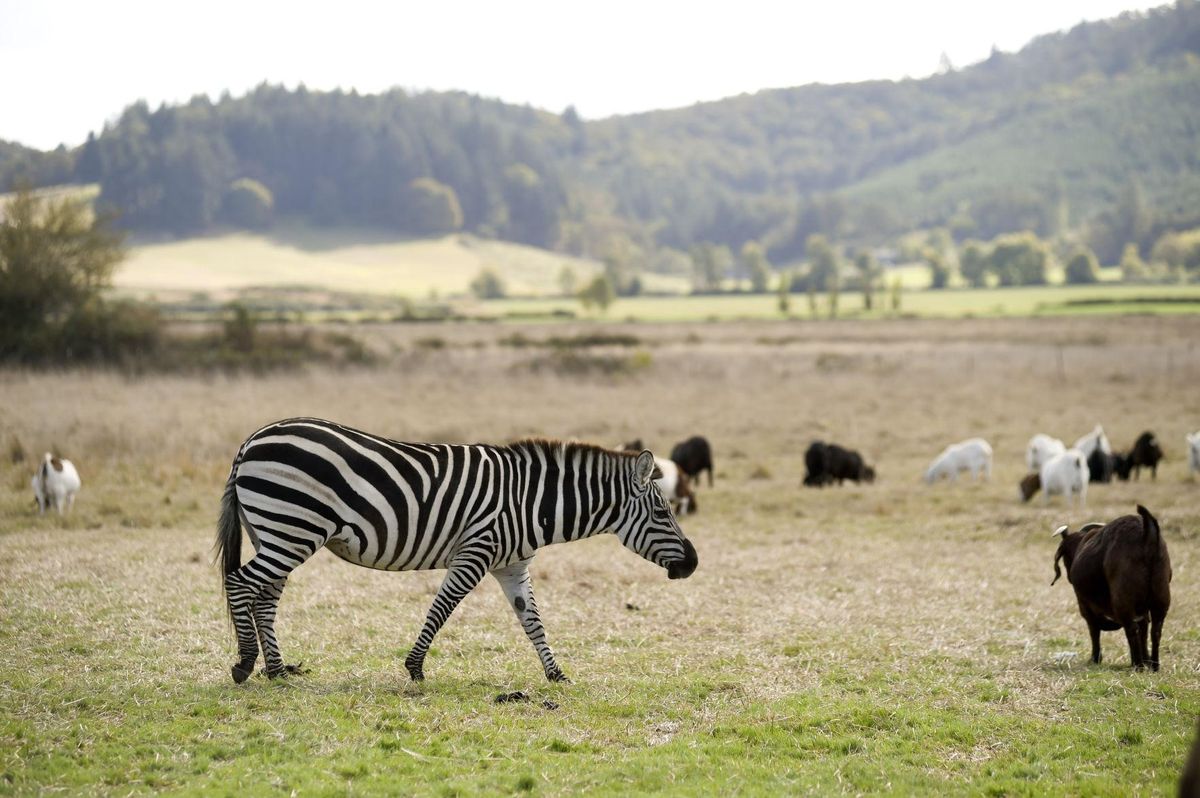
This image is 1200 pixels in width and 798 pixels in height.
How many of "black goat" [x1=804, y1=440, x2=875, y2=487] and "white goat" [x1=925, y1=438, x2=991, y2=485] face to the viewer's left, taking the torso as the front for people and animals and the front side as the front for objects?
1

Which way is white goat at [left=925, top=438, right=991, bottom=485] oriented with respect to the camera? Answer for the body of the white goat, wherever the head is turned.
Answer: to the viewer's left

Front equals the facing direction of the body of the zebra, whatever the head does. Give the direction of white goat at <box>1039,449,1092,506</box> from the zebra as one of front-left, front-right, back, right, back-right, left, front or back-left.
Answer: front-left

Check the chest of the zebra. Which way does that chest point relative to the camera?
to the viewer's right

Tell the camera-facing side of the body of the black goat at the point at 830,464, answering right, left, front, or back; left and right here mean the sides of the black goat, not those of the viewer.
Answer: right

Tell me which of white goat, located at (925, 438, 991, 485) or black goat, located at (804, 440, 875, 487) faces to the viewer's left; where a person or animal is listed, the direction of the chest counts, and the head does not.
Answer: the white goat

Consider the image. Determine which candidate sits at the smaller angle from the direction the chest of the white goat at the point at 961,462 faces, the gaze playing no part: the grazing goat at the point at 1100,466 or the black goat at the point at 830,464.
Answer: the black goat

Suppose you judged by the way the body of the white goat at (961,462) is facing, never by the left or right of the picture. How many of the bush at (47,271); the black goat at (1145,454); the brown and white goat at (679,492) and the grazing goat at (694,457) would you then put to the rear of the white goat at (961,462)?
1

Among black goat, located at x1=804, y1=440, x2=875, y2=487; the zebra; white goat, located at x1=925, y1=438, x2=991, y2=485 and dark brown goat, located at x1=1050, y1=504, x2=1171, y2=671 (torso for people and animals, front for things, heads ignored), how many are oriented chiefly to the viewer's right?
2

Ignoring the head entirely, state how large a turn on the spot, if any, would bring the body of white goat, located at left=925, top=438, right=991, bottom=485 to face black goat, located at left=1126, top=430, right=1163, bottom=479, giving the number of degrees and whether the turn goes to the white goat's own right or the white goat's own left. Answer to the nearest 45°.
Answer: approximately 180°

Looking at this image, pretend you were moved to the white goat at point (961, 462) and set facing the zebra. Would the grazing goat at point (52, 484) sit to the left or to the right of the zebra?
right

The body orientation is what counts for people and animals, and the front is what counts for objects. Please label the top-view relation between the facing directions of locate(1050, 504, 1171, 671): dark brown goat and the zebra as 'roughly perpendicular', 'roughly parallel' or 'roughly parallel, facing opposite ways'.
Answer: roughly perpendicular

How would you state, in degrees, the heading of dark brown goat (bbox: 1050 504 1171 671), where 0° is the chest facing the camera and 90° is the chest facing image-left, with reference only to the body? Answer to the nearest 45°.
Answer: approximately 135°

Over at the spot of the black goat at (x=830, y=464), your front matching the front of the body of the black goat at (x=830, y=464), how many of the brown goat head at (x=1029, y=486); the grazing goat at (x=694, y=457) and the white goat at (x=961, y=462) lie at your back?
1

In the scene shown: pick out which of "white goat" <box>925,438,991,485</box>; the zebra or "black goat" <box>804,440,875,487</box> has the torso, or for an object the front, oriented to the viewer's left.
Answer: the white goat
